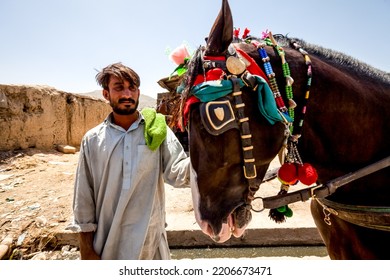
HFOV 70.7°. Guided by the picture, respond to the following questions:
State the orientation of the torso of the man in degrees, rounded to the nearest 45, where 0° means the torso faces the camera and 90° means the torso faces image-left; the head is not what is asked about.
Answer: approximately 0°

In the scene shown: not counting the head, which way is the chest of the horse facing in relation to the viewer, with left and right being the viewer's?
facing to the left of the viewer

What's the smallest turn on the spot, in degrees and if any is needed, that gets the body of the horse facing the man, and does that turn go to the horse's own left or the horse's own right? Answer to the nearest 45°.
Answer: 0° — it already faces them

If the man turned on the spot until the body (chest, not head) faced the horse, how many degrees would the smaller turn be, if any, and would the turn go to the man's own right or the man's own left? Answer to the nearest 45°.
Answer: approximately 45° to the man's own left
